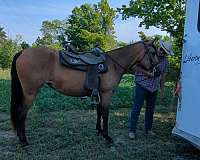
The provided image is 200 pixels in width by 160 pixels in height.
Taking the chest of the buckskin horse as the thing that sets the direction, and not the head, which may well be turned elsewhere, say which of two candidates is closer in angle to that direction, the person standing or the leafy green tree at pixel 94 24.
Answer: the person standing

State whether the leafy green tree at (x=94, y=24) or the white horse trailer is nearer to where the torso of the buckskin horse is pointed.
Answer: the white horse trailer

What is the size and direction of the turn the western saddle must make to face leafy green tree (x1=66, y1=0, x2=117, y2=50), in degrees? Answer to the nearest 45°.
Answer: approximately 90° to its left

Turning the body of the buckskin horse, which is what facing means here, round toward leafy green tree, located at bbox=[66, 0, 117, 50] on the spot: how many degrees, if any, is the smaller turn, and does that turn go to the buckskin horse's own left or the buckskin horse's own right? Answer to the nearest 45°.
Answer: approximately 90° to the buckskin horse's own left

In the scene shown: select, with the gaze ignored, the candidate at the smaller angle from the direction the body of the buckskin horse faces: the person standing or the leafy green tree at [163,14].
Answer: the person standing

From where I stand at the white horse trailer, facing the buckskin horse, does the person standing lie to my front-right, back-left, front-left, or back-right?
front-right

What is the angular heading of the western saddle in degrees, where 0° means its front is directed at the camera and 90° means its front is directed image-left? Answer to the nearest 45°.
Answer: approximately 270°

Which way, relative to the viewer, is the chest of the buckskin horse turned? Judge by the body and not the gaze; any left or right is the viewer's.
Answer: facing to the right of the viewer

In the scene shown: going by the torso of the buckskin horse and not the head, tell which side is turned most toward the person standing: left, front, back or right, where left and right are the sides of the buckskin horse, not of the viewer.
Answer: front

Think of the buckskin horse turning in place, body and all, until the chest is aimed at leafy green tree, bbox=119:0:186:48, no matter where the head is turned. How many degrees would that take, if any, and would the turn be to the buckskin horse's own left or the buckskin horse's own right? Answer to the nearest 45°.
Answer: approximately 45° to the buckskin horse's own left
